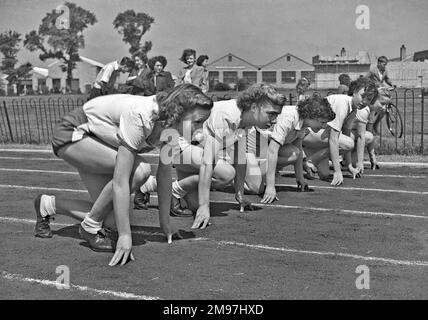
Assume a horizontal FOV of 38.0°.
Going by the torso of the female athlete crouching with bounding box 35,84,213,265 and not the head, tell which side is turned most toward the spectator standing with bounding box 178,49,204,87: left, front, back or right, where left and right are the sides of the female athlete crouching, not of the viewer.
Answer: left

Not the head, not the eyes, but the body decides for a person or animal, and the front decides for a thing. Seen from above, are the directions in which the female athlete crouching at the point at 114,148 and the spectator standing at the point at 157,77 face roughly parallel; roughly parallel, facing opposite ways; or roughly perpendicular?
roughly perpendicular

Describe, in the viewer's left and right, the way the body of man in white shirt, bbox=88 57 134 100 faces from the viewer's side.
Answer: facing to the right of the viewer

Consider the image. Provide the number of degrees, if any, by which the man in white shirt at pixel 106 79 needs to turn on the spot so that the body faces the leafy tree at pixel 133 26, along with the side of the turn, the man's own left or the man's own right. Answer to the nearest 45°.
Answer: approximately 90° to the man's own left

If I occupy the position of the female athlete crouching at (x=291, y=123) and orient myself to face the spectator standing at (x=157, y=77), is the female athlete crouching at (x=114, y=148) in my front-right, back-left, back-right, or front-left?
back-left

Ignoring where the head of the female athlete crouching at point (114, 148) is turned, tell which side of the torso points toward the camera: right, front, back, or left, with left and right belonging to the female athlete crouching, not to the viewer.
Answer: right

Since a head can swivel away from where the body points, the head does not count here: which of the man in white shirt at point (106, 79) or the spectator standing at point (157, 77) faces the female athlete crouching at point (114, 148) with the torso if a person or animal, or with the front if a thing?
the spectator standing

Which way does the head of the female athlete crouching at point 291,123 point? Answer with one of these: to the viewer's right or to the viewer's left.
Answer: to the viewer's right
